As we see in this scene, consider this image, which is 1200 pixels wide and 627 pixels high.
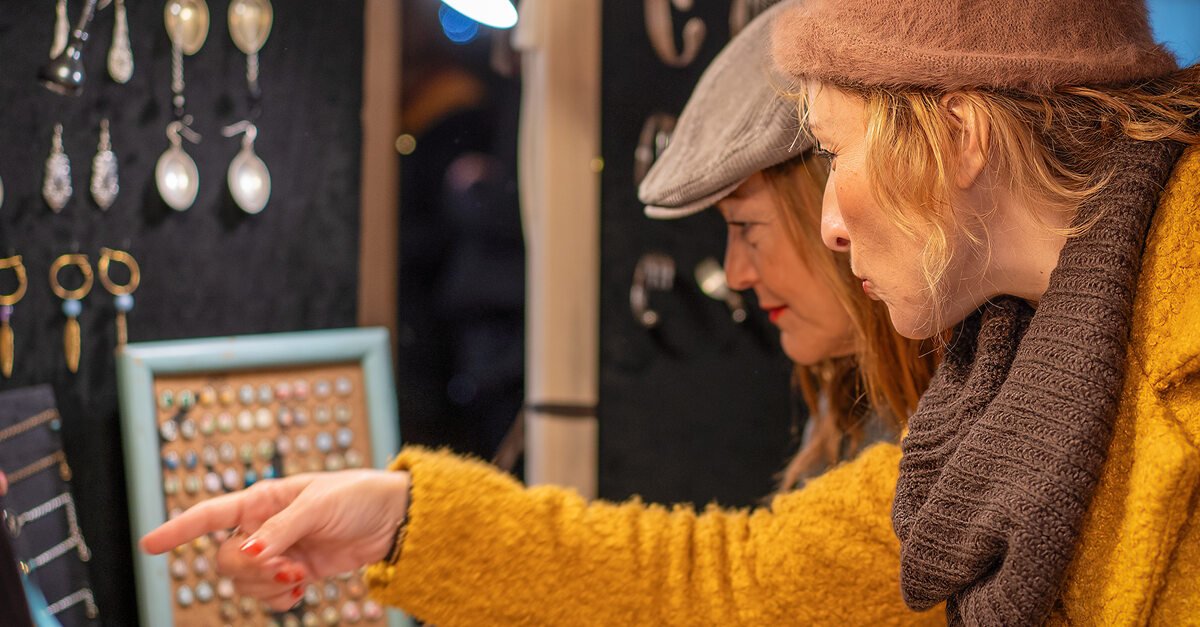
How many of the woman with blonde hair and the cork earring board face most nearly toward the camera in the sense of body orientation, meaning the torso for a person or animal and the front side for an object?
1

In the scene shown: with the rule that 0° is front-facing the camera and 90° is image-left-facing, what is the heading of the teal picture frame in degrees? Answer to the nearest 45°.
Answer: approximately 0°

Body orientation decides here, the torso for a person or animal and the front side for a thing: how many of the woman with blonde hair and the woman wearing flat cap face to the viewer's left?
2

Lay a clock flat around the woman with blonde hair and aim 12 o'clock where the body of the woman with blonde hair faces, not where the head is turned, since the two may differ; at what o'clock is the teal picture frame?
The teal picture frame is roughly at 12 o'clock from the woman with blonde hair.

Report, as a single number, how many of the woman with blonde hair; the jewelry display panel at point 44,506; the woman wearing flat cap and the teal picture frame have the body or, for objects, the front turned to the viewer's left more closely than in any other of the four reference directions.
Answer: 2

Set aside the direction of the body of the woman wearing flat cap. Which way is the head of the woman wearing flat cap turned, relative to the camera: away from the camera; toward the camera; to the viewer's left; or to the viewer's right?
to the viewer's left

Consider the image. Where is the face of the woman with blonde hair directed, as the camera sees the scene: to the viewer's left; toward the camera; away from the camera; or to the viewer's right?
to the viewer's left

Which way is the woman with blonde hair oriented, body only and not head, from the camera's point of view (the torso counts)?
to the viewer's left

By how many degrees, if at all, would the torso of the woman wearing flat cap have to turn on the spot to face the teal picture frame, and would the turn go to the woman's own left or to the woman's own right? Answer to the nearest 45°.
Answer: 0° — they already face it
